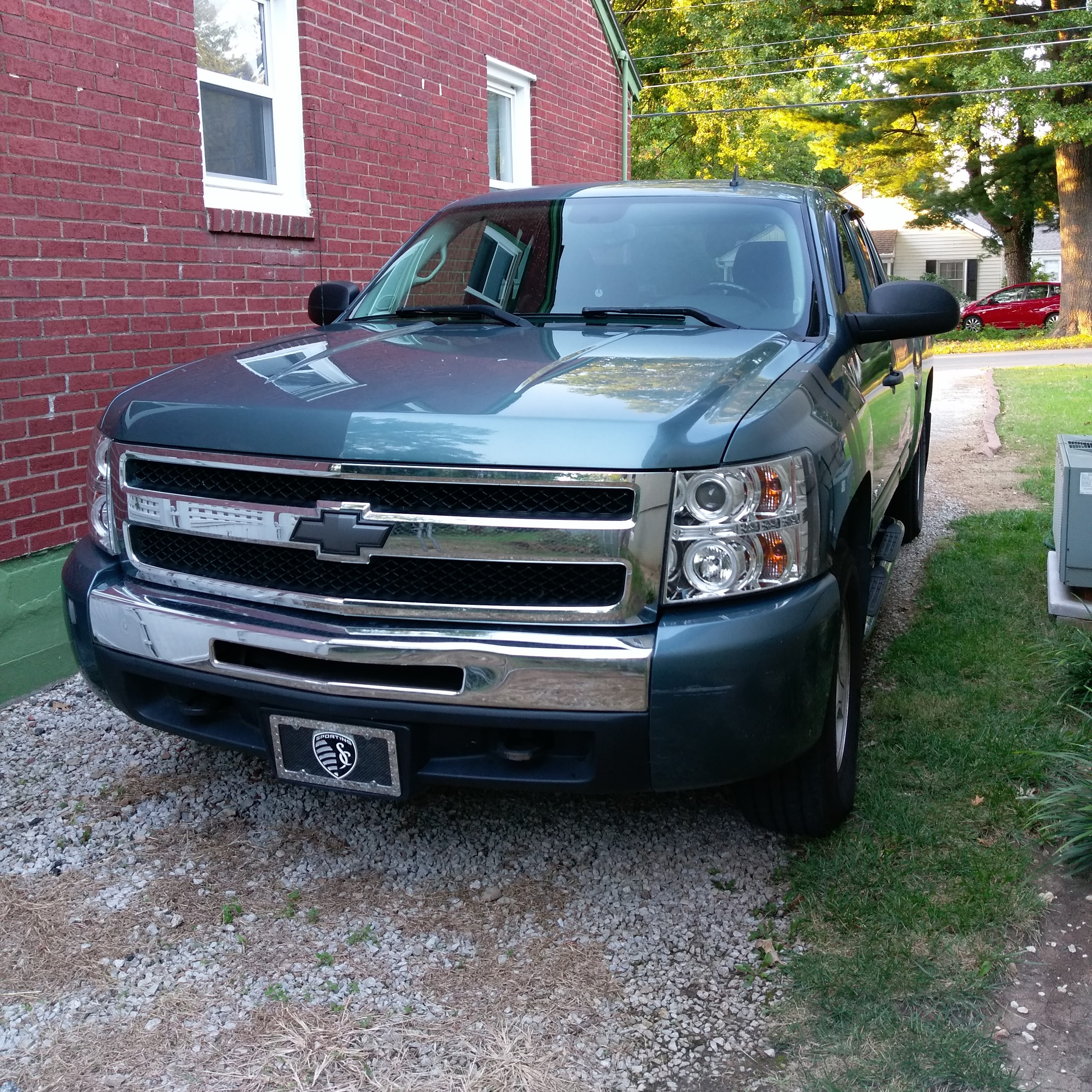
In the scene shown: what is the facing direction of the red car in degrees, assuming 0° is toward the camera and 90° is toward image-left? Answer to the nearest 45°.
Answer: approximately 90°

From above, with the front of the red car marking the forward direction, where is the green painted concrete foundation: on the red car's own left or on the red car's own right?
on the red car's own left

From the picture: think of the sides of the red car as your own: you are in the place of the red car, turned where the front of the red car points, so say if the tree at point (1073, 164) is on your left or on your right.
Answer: on your left

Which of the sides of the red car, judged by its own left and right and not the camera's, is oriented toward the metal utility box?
left

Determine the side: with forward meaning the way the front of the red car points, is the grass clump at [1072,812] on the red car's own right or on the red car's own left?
on the red car's own left
